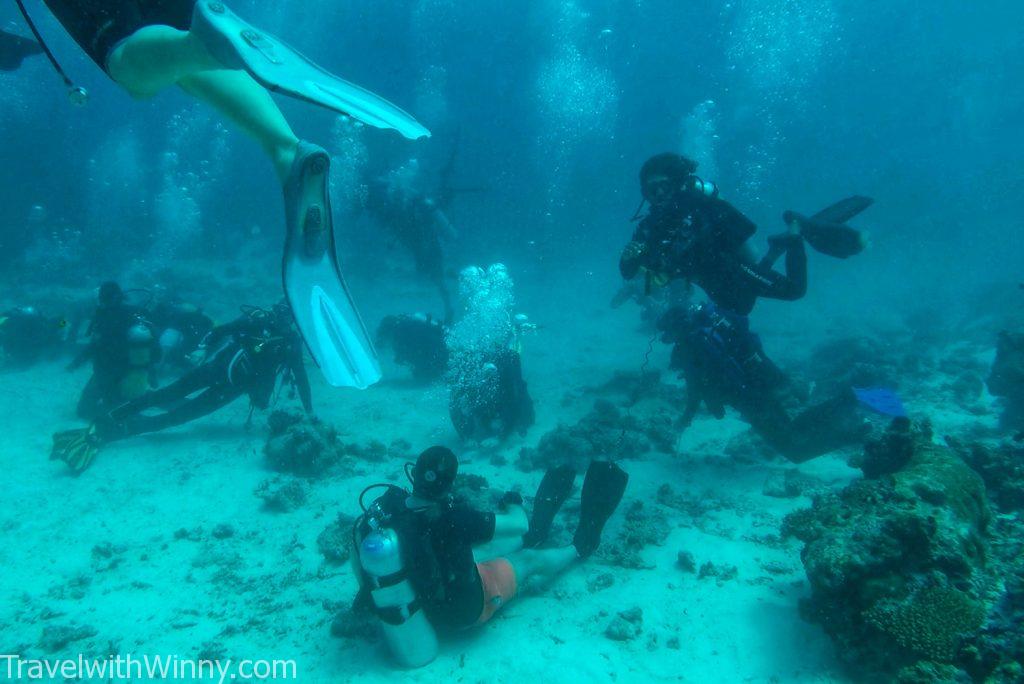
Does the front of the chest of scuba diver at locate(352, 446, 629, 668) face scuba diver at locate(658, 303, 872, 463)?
yes

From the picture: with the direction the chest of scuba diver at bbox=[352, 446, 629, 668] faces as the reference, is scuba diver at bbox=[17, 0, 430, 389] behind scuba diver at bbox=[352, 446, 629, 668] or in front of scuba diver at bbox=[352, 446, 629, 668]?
behind

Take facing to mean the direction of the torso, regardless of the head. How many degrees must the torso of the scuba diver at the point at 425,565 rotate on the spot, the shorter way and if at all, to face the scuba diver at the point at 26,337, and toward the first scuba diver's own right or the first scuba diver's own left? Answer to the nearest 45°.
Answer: approximately 90° to the first scuba diver's own left

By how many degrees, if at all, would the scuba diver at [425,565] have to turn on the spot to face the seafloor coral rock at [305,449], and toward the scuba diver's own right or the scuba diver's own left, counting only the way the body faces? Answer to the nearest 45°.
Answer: approximately 90° to the scuba diver's own left

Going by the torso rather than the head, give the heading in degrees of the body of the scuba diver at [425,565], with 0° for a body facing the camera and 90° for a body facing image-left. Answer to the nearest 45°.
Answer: approximately 225°

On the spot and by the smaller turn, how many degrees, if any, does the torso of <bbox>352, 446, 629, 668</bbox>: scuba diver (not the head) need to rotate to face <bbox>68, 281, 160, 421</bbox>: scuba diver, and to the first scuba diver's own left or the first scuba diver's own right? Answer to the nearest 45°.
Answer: approximately 90° to the first scuba diver's own left

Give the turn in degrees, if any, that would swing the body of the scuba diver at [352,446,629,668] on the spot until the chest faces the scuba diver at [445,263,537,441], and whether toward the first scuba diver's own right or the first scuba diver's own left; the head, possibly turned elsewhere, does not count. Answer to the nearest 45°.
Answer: approximately 45° to the first scuba diver's own left
